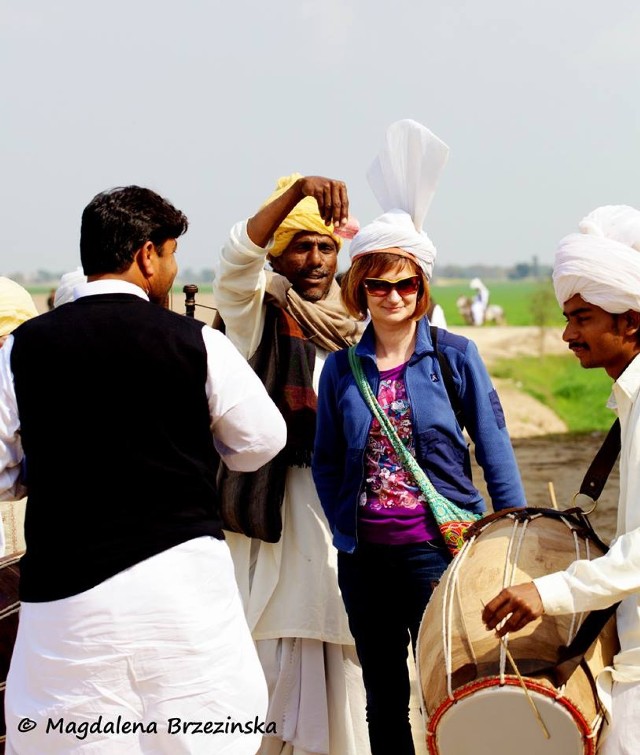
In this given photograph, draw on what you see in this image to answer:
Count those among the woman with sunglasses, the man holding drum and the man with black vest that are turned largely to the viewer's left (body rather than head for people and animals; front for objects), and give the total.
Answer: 1

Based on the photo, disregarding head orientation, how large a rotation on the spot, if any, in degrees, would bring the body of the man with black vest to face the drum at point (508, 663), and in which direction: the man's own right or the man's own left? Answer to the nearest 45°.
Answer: approximately 90° to the man's own right

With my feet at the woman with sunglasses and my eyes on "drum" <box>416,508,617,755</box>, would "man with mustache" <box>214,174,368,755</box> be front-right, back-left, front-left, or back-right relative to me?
back-right

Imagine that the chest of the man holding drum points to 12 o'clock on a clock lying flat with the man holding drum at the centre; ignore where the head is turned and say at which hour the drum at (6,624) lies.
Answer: The drum is roughly at 12 o'clock from the man holding drum.

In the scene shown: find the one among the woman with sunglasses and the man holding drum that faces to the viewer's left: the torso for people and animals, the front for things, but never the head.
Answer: the man holding drum

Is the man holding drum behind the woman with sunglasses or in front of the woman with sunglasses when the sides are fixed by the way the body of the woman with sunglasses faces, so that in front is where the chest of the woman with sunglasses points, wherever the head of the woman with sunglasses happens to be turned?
in front

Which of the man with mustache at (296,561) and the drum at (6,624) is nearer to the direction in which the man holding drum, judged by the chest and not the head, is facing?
the drum

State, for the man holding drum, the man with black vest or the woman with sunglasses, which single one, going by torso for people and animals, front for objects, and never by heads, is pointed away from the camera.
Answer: the man with black vest

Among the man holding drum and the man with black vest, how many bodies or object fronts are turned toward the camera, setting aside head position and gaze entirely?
0

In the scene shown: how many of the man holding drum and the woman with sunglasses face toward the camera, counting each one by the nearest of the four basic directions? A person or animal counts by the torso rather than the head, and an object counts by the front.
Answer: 1

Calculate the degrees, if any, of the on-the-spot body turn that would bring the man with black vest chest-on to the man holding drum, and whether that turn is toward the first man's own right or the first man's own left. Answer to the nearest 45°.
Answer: approximately 90° to the first man's own right

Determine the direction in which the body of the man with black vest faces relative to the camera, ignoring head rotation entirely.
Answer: away from the camera

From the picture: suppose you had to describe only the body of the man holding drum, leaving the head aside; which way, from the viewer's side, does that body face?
to the viewer's left

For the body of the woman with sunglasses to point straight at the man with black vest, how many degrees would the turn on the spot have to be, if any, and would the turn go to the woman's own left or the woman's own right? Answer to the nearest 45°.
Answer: approximately 45° to the woman's own right

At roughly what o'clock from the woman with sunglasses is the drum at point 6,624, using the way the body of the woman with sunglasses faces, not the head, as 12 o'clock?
The drum is roughly at 2 o'clock from the woman with sunglasses.
